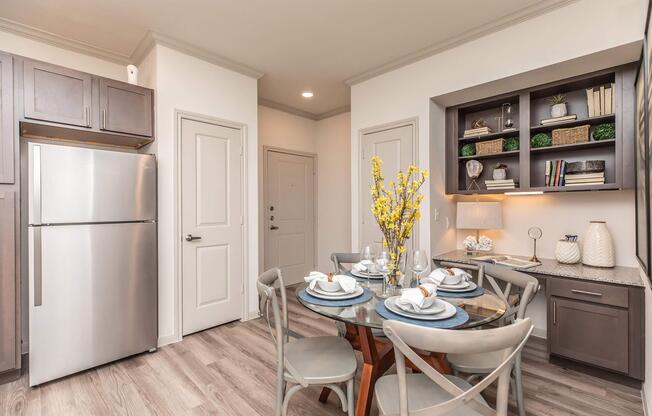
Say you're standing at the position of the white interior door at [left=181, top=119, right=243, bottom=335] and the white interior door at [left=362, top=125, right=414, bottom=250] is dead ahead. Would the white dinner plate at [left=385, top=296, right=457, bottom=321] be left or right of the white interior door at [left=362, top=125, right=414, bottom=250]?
right

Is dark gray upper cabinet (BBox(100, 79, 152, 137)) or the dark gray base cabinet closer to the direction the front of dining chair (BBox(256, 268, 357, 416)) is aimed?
the dark gray base cabinet

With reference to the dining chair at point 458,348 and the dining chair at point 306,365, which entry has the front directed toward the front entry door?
the dining chair at point 458,348

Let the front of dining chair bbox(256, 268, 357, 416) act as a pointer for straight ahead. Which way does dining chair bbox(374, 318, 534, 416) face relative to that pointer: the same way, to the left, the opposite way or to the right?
to the left

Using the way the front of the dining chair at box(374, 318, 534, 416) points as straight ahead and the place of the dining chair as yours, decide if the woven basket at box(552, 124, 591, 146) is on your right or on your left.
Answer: on your right

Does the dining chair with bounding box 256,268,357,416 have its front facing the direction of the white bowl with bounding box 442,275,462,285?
yes

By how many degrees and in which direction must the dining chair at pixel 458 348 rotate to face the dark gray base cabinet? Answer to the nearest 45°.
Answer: approximately 90° to its right

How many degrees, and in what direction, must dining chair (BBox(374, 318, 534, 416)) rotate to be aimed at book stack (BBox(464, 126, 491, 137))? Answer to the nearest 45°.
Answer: approximately 45° to its right

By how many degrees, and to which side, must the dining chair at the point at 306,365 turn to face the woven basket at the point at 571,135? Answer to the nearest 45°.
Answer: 0° — it already faces it

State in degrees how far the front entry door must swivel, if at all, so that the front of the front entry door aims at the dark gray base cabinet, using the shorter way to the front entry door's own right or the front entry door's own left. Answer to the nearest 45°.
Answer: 0° — it already faces it

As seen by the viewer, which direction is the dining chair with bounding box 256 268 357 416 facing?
to the viewer's right

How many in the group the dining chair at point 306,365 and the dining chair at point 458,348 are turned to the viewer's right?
1

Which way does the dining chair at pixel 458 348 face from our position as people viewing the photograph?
facing away from the viewer and to the left of the viewer
